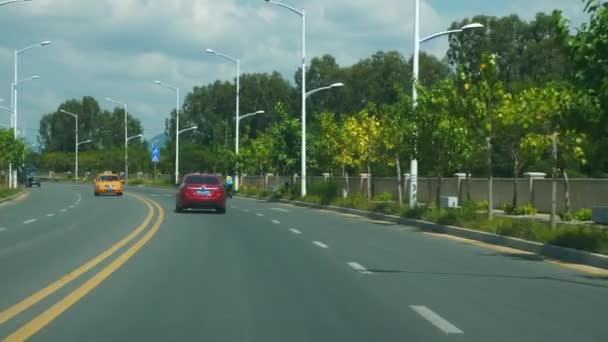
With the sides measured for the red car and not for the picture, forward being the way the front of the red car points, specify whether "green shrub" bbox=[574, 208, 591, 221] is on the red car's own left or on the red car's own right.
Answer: on the red car's own right

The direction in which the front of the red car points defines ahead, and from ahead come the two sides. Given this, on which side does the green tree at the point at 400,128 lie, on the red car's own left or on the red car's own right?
on the red car's own right

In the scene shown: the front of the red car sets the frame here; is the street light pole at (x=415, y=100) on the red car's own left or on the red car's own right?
on the red car's own right

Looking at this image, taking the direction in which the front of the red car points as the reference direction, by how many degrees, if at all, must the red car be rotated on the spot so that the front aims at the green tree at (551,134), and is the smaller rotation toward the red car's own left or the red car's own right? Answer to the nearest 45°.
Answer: approximately 135° to the red car's own right

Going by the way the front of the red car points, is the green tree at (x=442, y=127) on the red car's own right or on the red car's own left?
on the red car's own right

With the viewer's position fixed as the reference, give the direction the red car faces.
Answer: facing away from the viewer

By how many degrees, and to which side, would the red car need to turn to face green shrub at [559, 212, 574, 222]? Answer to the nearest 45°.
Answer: approximately 135° to its right

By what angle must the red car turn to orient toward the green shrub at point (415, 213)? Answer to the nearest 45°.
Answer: approximately 135° to its right
